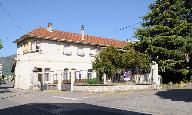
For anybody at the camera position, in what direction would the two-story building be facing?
facing the viewer and to the right of the viewer

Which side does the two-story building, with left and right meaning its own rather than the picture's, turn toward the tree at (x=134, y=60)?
front

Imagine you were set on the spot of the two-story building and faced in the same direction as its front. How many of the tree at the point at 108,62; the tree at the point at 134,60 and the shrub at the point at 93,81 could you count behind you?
0
